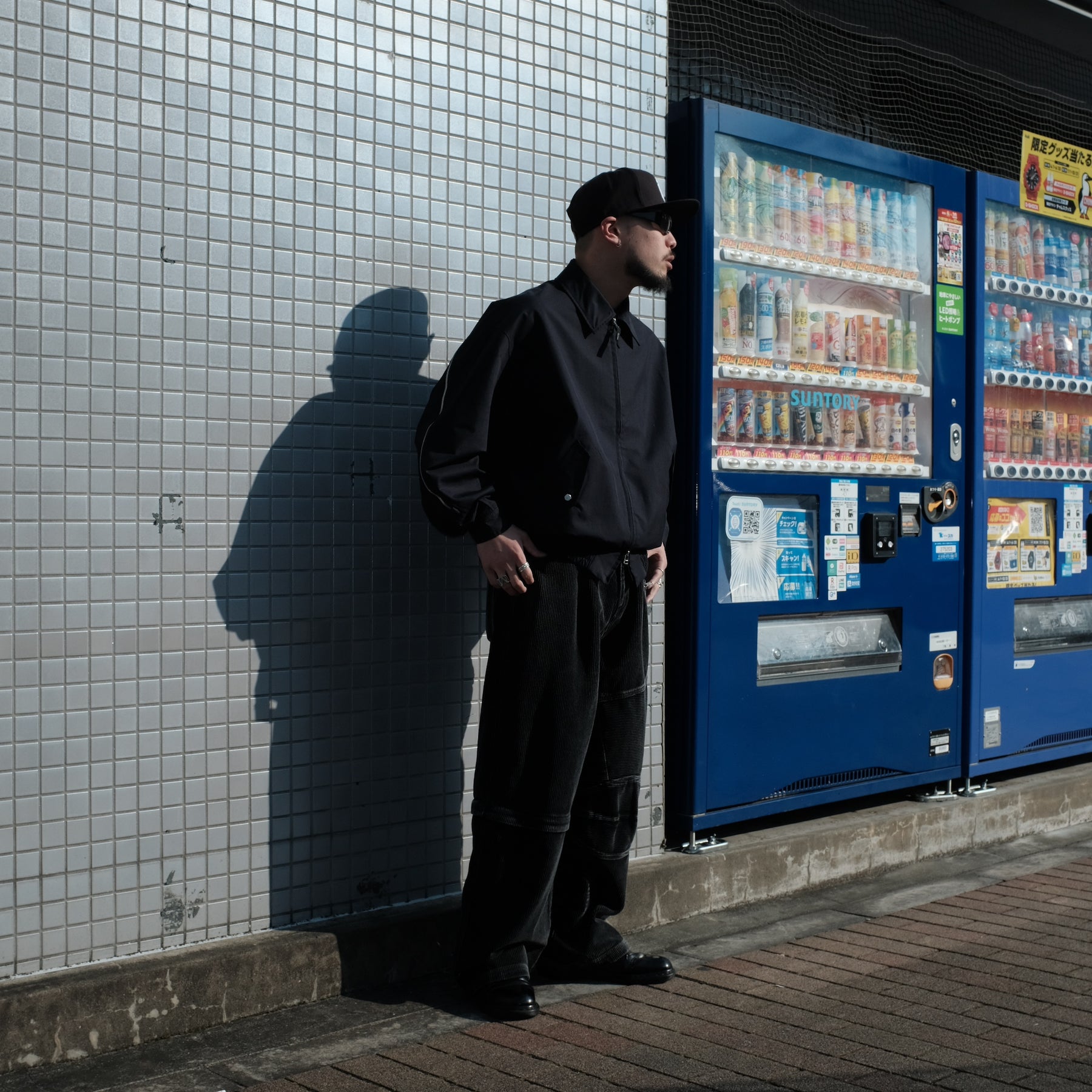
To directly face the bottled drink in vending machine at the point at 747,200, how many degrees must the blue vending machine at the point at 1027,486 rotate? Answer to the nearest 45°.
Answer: approximately 90° to its right

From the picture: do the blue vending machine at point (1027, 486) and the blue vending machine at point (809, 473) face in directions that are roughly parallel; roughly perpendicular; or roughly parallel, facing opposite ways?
roughly parallel

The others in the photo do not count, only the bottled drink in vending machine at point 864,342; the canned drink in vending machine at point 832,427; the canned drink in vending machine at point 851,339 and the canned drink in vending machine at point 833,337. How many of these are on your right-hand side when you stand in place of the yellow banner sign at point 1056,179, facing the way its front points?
4

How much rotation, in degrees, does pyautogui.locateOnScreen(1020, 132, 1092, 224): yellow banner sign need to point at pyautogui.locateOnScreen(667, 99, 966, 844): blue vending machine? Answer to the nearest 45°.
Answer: approximately 90° to its right

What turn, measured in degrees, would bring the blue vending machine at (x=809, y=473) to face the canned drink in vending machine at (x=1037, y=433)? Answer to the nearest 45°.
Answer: approximately 90° to its left

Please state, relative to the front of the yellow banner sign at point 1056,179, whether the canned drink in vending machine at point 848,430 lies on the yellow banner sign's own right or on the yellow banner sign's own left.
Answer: on the yellow banner sign's own right

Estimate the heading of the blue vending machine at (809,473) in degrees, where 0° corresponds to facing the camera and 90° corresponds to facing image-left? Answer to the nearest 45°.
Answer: approximately 315°

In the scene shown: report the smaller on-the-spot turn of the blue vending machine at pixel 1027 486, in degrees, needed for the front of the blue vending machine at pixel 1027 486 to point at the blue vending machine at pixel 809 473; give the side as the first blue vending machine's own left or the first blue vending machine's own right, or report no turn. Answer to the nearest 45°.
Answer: approximately 90° to the first blue vending machine's own right

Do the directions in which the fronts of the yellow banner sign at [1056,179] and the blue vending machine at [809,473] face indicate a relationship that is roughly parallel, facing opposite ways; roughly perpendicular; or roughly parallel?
roughly parallel

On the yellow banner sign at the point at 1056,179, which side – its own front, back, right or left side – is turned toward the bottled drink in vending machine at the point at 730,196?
right

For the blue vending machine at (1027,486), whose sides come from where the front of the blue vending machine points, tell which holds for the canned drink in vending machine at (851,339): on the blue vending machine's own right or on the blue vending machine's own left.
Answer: on the blue vending machine's own right

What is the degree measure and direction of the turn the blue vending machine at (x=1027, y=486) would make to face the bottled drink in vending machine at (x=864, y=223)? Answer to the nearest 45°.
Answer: approximately 90° to its right

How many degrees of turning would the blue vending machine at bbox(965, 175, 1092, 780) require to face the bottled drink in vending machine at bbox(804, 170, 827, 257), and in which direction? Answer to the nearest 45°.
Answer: approximately 90° to its right

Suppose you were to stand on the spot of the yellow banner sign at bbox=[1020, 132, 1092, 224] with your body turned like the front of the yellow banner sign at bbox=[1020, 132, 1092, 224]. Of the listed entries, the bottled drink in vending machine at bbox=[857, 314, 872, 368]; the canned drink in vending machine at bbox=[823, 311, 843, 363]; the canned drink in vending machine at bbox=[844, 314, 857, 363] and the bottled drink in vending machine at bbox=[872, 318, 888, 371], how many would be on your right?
4

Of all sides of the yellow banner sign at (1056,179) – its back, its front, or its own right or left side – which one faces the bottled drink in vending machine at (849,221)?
right

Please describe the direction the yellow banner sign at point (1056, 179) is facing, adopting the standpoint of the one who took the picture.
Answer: facing the viewer and to the right of the viewer
